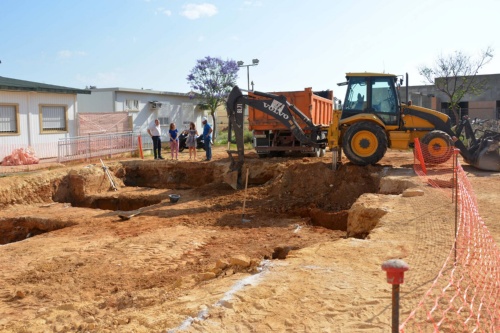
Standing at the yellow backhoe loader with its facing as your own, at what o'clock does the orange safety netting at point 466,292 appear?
The orange safety netting is roughly at 3 o'clock from the yellow backhoe loader.

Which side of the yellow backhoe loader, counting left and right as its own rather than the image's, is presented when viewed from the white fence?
back

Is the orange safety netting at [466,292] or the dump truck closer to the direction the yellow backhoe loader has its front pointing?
the orange safety netting

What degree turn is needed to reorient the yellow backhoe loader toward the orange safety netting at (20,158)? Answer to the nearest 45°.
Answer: approximately 180°

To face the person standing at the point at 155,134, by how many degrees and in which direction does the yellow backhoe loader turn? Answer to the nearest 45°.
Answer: approximately 180°

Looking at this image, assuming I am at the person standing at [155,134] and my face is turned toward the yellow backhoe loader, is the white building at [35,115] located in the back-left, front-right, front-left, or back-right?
back-right

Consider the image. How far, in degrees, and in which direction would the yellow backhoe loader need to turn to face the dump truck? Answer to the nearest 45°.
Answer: approximately 135° to its left

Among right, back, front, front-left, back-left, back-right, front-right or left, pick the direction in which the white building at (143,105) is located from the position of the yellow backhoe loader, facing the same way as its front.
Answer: back-left

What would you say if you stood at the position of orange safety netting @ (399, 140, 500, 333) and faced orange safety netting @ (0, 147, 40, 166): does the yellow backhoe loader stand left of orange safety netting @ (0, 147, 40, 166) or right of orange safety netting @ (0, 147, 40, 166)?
right

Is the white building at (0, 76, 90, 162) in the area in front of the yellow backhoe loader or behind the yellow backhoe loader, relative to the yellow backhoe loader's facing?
behind

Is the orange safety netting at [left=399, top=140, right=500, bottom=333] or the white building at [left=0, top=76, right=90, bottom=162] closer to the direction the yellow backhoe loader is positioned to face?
the orange safety netting

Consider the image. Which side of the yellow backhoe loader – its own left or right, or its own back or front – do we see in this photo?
right
